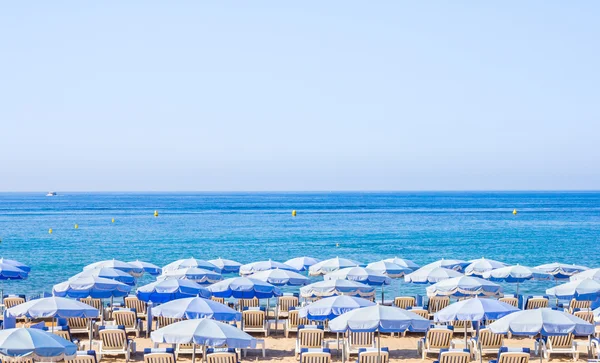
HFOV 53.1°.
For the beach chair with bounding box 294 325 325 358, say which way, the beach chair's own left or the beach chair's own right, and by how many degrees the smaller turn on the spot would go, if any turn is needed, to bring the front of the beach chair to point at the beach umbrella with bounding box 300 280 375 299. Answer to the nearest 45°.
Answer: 0° — it already faces it

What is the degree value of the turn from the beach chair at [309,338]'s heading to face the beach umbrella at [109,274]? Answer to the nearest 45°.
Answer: approximately 45° to its left

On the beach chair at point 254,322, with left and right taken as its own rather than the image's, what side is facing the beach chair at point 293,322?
right

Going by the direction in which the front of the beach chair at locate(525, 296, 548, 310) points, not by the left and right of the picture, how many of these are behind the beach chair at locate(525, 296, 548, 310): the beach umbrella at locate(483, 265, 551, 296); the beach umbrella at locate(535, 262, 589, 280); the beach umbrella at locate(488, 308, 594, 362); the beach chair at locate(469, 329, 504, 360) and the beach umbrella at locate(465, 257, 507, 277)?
2

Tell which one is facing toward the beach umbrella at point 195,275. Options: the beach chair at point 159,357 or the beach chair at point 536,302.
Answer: the beach chair at point 159,357

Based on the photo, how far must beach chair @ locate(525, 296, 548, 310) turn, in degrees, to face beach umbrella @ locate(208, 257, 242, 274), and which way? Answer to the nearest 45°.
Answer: approximately 90° to its left

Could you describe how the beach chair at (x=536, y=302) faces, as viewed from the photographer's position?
facing away from the viewer

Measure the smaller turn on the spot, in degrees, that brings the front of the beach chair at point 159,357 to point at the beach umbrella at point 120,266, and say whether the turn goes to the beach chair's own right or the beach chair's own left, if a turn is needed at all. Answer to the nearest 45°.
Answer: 0° — it already faces it

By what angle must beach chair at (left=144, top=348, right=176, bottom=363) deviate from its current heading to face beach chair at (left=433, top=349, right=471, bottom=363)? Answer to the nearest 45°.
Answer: approximately 90° to its right

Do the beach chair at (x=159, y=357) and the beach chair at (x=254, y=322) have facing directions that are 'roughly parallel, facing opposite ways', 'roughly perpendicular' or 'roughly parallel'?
roughly parallel

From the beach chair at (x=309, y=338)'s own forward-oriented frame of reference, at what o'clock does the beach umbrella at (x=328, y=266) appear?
The beach umbrella is roughly at 12 o'clock from the beach chair.

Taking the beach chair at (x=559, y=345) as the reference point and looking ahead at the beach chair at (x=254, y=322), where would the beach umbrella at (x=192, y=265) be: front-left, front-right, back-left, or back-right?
front-right

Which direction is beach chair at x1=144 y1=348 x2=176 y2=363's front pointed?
away from the camera

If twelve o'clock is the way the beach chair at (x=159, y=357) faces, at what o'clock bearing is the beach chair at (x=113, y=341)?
the beach chair at (x=113, y=341) is roughly at 11 o'clock from the beach chair at (x=159, y=357).

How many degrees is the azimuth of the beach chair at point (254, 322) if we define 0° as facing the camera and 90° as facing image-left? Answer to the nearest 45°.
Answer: approximately 180°

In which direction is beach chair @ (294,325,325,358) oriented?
away from the camera
